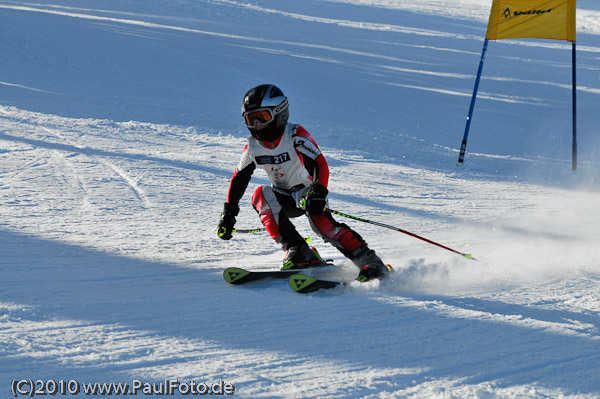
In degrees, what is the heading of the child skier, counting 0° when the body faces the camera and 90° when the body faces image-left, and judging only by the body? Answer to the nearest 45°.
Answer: approximately 45°

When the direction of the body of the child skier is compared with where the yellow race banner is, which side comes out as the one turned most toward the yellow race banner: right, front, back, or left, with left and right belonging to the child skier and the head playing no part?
back
